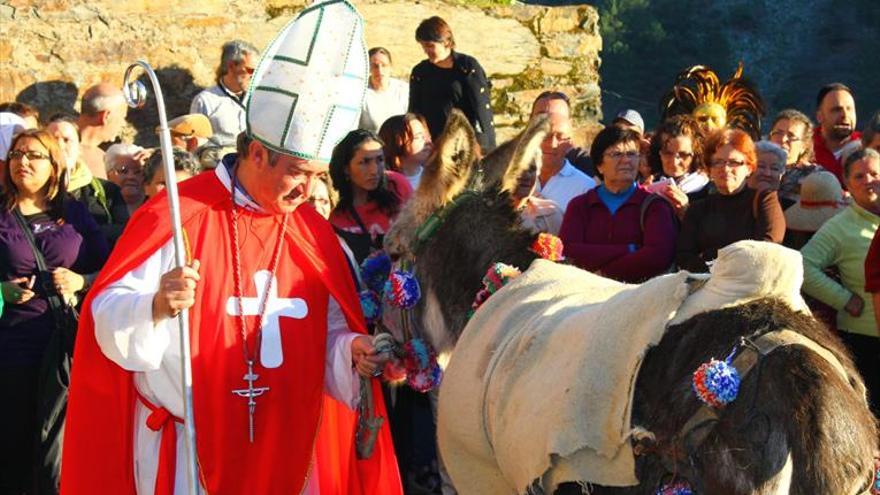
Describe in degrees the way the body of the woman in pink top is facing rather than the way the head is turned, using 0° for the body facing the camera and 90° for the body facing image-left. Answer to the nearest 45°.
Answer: approximately 315°

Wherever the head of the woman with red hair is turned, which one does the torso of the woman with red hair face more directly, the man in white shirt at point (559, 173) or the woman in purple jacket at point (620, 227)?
the woman in purple jacket

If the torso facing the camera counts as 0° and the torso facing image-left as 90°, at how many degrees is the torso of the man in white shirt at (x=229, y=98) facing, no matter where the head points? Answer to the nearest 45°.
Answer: approximately 315°

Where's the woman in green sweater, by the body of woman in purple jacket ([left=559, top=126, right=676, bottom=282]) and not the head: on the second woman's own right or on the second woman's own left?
on the second woman's own left

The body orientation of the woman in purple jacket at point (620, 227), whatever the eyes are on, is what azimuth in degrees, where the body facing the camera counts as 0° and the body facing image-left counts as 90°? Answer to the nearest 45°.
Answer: approximately 0°

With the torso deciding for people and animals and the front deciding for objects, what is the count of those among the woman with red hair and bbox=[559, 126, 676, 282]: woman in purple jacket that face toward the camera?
2
